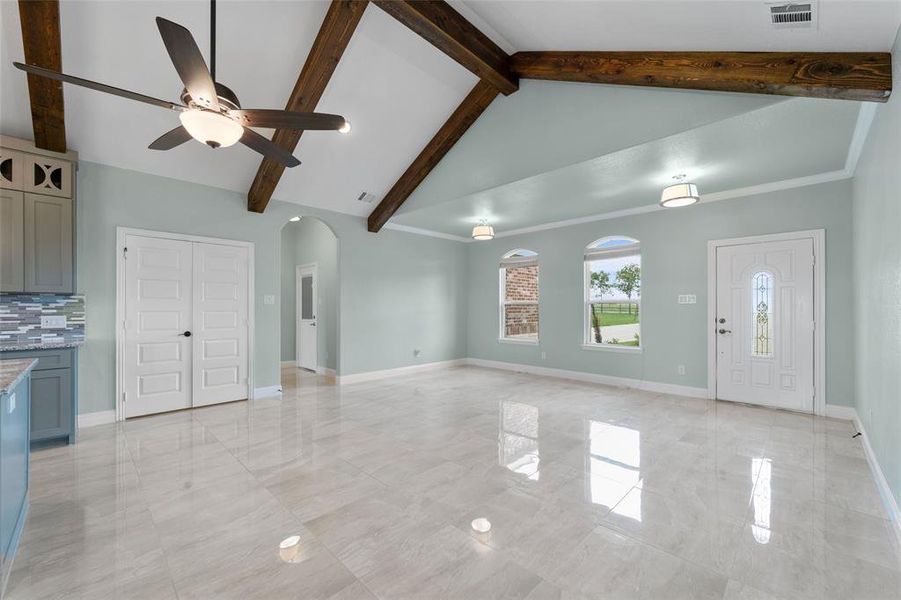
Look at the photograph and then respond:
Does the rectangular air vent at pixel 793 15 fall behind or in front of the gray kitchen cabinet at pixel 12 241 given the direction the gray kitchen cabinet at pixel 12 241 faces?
in front

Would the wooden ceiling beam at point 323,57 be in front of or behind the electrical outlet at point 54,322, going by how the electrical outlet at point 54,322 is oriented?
in front

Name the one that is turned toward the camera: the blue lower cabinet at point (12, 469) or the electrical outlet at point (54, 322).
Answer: the electrical outlet

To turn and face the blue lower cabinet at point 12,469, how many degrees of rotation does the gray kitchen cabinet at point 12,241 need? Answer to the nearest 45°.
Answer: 0° — it already faces it

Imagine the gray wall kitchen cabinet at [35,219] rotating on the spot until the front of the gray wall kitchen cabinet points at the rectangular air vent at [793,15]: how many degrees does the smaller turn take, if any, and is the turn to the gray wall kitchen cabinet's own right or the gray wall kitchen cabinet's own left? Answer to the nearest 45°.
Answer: approximately 45° to the gray wall kitchen cabinet's own left

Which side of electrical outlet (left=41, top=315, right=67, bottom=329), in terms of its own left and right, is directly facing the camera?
front

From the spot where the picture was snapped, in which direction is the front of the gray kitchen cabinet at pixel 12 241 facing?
facing the viewer

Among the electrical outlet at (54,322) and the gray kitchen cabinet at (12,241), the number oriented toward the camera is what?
2
